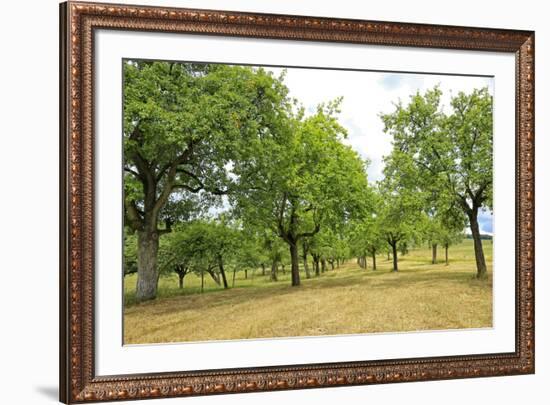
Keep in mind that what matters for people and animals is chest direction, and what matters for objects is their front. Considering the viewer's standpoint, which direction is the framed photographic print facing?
facing the viewer and to the right of the viewer
